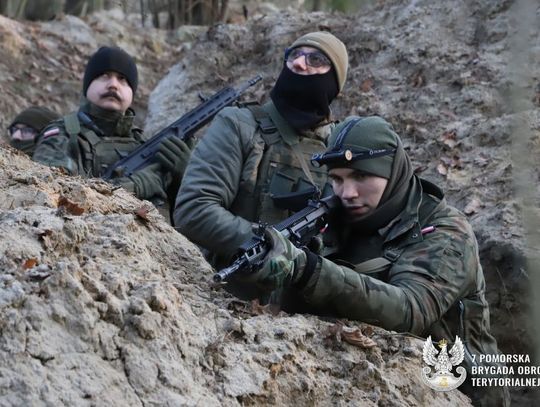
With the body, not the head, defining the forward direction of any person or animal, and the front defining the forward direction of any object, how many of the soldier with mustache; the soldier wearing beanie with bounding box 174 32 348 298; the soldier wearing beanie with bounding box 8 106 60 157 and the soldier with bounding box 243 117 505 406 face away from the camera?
0

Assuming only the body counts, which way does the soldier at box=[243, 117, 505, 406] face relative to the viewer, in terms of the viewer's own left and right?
facing the viewer and to the left of the viewer

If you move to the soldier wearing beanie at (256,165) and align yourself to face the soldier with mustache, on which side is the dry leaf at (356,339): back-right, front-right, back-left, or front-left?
back-left

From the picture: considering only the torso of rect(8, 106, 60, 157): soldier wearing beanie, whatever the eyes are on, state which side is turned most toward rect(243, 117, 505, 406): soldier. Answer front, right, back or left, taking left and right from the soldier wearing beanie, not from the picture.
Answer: left

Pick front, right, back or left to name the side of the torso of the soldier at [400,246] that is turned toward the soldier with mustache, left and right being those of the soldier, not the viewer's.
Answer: right

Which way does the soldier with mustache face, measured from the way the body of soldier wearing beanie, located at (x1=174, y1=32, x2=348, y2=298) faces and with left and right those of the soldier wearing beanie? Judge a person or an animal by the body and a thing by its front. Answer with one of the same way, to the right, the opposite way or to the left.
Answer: the same way

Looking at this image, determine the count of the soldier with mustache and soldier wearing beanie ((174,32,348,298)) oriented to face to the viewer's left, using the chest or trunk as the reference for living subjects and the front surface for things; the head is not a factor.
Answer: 0

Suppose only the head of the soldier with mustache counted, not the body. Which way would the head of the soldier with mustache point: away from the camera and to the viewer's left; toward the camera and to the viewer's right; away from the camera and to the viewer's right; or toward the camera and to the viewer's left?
toward the camera and to the viewer's right

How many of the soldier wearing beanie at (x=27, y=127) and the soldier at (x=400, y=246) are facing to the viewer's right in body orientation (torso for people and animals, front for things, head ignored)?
0

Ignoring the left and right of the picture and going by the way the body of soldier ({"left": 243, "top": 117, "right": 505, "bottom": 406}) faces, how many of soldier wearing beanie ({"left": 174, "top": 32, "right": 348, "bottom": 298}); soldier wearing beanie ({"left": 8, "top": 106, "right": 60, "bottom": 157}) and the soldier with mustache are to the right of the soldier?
3

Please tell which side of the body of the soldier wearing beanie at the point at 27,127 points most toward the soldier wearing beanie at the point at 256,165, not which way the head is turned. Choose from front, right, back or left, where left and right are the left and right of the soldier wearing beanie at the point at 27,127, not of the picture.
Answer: left

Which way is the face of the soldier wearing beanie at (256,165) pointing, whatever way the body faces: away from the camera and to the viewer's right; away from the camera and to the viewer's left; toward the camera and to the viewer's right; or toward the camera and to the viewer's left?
toward the camera and to the viewer's left
